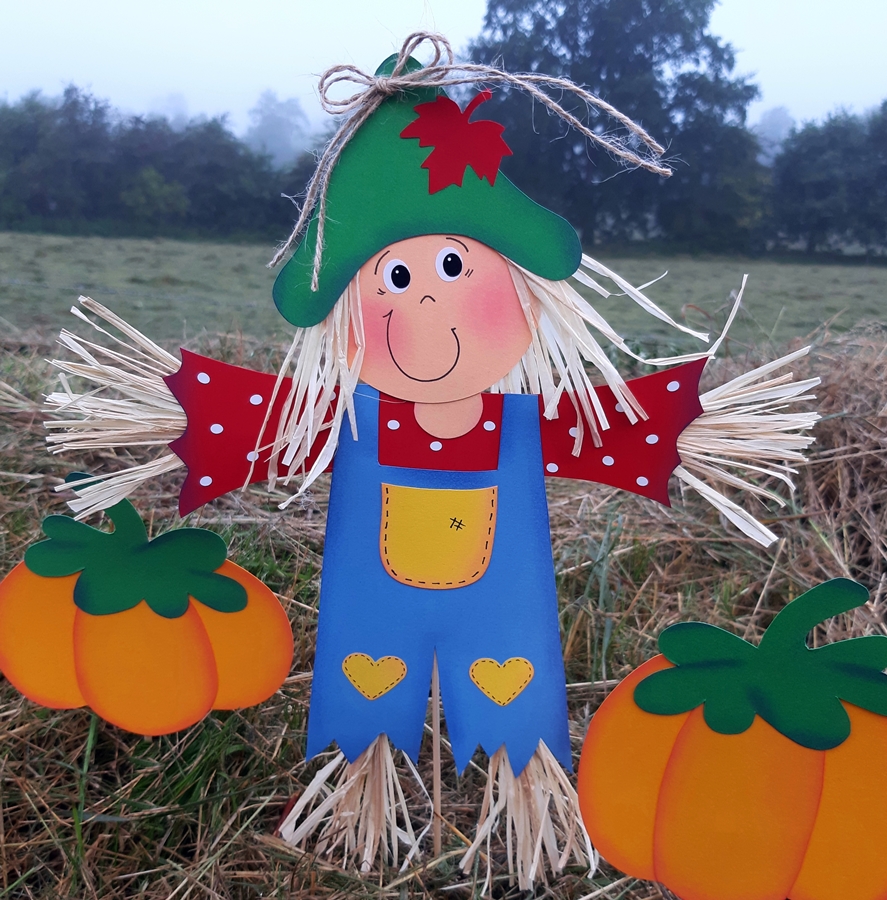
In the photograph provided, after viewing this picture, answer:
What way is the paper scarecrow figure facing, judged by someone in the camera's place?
facing the viewer
